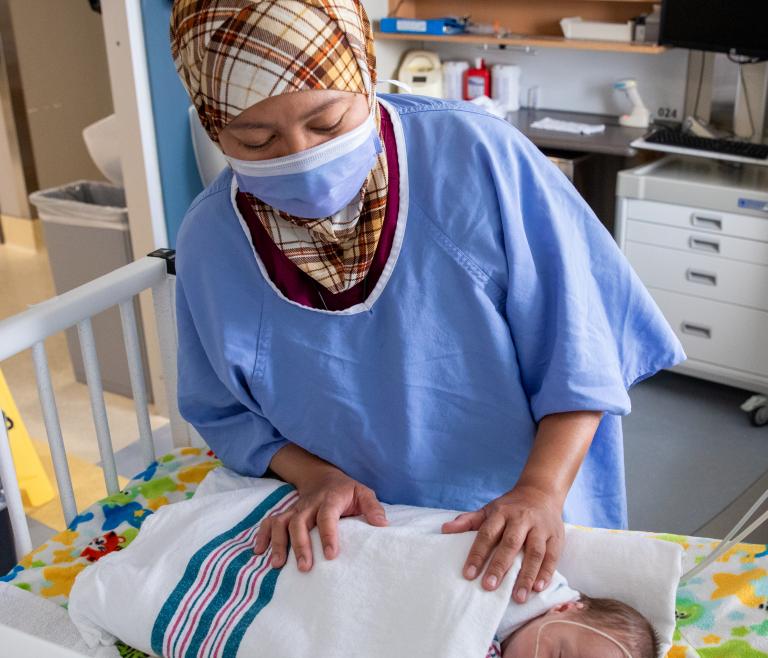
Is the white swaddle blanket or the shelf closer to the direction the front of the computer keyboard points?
the white swaddle blanket

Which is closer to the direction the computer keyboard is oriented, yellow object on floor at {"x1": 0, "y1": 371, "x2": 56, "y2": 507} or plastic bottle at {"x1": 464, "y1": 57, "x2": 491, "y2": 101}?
the yellow object on floor

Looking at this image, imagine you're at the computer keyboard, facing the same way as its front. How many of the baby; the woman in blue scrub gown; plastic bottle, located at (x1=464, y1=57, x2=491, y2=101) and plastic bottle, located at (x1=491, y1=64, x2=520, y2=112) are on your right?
2

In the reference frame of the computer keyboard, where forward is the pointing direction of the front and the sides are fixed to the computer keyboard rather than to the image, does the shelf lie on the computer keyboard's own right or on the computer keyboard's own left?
on the computer keyboard's own right

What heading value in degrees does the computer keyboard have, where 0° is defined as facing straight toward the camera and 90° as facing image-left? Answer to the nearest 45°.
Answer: approximately 45°

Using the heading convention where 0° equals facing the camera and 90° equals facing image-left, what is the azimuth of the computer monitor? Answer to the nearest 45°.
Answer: approximately 45°
